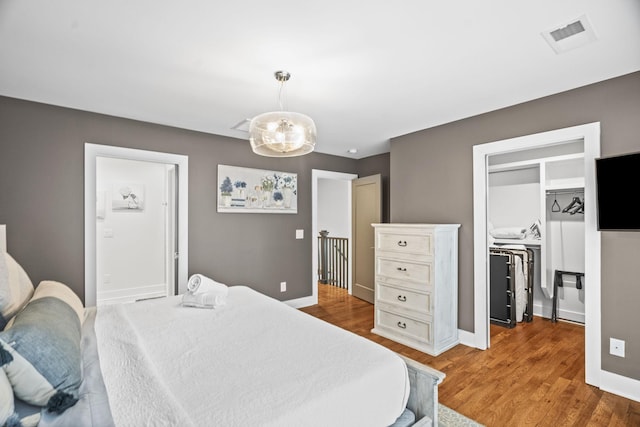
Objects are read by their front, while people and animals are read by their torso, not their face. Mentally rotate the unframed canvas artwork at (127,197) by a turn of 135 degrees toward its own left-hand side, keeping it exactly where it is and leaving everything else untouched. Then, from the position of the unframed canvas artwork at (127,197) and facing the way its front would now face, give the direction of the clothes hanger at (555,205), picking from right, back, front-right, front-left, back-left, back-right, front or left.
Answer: right

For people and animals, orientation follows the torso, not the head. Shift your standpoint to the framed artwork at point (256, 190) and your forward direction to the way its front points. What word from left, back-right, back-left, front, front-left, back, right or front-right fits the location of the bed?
front-right

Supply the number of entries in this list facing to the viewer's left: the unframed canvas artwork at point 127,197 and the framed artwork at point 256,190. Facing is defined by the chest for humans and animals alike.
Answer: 0

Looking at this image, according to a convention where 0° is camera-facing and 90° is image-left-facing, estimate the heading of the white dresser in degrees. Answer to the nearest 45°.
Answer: approximately 45°

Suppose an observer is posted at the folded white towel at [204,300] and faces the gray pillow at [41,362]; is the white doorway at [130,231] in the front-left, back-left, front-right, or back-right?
back-right

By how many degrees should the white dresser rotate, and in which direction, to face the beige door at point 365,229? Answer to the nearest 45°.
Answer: approximately 90° to its right

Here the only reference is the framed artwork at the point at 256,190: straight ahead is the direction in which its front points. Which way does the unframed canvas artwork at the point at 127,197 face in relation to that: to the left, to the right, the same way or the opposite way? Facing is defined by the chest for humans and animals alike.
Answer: the same way

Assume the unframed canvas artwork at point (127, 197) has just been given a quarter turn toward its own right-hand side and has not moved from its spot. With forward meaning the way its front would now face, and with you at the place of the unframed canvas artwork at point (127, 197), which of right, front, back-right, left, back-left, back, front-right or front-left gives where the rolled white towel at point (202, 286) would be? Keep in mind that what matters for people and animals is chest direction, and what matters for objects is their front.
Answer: left

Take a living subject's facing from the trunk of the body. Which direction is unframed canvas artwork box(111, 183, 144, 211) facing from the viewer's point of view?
toward the camera

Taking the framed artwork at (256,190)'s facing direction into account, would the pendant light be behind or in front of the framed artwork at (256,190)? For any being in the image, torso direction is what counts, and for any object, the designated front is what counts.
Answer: in front

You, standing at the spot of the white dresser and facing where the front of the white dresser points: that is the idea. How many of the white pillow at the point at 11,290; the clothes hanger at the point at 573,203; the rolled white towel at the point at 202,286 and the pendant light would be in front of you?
3

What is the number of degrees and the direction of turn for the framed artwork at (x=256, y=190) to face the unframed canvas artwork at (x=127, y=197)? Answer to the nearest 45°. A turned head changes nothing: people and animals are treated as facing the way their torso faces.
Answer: approximately 180°

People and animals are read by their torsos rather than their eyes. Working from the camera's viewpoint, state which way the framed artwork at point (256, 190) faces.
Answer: facing the viewer and to the right of the viewer

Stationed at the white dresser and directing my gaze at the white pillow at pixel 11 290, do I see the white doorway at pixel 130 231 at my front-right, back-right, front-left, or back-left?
front-right

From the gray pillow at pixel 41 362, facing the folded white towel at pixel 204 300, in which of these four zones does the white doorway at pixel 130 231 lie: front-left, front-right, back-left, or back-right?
front-left

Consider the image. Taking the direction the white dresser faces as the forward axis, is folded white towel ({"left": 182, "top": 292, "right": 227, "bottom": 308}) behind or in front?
in front
